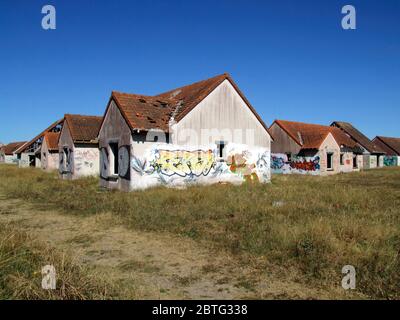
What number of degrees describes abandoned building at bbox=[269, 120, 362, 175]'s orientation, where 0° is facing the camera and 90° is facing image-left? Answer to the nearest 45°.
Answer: approximately 315°

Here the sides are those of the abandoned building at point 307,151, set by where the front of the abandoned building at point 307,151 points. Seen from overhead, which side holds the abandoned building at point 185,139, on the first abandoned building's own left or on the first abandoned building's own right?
on the first abandoned building's own right

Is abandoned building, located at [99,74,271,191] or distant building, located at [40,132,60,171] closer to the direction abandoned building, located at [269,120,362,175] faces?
the abandoned building

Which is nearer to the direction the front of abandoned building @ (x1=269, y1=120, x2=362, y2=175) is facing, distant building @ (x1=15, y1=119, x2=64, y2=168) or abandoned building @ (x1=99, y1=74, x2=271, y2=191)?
the abandoned building
